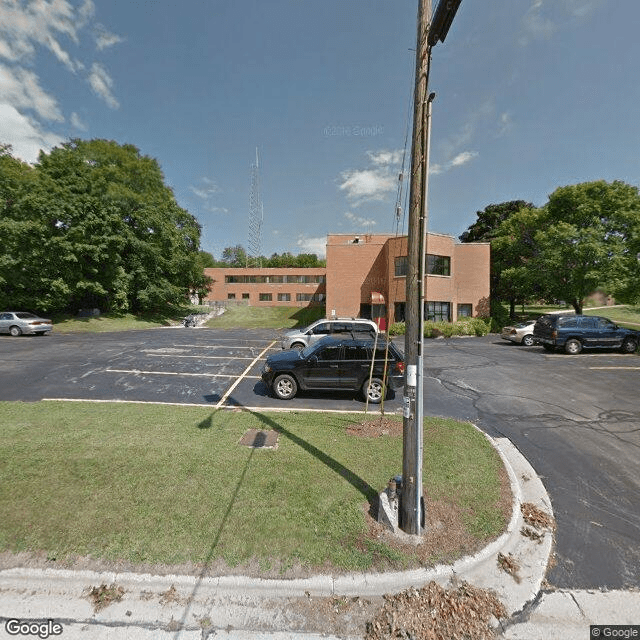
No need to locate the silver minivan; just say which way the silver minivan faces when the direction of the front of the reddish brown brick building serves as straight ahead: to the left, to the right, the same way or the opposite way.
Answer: to the right

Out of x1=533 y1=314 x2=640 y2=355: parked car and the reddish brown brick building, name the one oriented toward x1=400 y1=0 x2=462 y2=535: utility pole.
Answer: the reddish brown brick building

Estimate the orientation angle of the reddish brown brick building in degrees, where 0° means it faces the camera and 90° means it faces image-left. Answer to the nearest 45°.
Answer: approximately 0°

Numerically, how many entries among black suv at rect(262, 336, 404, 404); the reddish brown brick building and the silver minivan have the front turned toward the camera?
1

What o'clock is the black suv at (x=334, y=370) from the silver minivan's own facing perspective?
The black suv is roughly at 9 o'clock from the silver minivan.

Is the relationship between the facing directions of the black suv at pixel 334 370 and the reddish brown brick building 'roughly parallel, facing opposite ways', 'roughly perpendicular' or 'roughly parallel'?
roughly perpendicular

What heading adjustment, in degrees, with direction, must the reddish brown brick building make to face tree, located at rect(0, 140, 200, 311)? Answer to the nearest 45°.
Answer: approximately 90° to its right

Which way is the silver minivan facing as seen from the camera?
to the viewer's left

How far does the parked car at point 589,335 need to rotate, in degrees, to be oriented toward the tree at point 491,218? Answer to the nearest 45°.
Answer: approximately 45° to its left

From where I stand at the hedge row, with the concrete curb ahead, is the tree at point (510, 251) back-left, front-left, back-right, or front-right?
back-left

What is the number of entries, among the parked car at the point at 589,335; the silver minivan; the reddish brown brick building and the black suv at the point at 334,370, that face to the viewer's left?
2

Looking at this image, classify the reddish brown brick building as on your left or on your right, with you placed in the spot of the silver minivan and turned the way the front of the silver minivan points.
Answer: on your right
